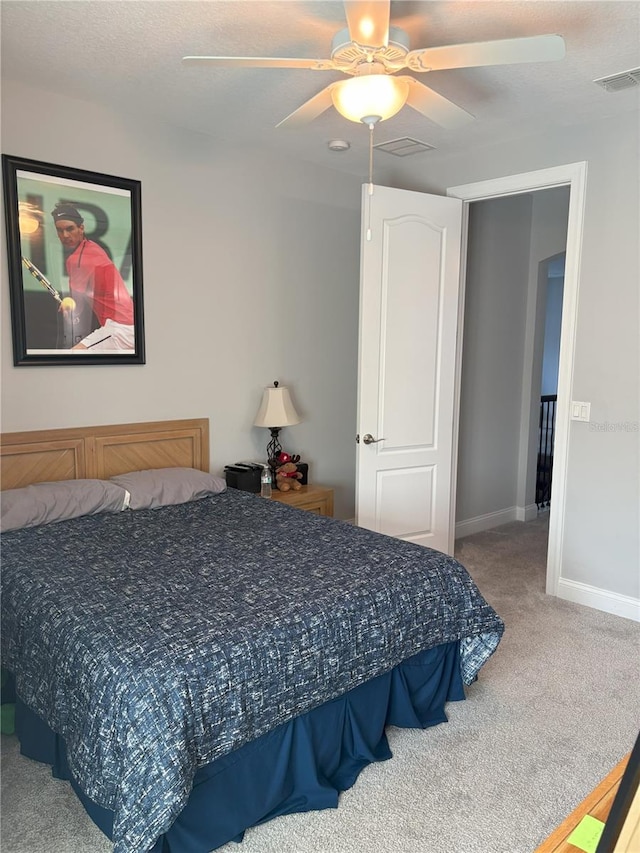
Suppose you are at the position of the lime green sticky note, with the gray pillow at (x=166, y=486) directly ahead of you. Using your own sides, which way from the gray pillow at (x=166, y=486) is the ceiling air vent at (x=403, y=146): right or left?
right

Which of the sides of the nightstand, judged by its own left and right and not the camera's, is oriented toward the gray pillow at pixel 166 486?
right

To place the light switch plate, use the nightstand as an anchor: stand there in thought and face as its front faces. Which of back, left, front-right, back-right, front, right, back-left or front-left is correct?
front-left

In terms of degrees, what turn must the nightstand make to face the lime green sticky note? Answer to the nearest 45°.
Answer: approximately 45° to its right

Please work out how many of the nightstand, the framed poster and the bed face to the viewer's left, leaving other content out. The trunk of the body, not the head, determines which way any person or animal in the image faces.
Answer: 0

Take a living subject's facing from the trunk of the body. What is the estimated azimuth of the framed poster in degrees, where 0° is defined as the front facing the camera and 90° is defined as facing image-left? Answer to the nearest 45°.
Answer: approximately 315°

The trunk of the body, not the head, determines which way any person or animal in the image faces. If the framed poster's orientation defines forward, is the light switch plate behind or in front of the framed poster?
in front

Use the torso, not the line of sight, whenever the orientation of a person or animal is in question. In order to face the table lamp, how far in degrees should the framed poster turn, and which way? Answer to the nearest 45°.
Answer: approximately 45° to its left

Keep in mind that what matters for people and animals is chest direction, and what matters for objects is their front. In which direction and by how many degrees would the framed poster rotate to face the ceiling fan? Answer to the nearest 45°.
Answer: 0° — it already faces it

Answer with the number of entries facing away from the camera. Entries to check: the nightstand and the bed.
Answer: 0

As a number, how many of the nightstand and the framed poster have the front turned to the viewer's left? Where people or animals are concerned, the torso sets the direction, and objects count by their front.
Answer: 0

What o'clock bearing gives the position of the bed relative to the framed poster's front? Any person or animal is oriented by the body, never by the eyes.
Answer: The bed is roughly at 1 o'clock from the framed poster.

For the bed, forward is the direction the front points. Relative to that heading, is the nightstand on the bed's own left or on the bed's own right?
on the bed's own left
